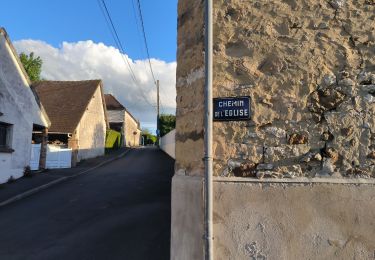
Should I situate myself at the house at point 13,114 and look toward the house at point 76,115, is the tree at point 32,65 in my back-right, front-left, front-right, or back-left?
front-left

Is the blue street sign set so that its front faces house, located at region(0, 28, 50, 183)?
no

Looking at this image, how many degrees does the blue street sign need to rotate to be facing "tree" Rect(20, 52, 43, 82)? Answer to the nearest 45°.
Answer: approximately 135° to its right

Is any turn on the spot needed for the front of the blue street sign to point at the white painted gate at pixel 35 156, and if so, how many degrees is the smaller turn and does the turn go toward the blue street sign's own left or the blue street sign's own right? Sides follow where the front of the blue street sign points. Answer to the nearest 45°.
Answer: approximately 135° to the blue street sign's own right

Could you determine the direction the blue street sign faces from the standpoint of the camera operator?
facing the viewer

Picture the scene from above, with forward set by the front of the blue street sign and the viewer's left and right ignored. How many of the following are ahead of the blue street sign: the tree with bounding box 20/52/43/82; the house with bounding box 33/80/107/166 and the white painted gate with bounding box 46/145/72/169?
0

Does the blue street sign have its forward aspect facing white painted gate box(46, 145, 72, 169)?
no
